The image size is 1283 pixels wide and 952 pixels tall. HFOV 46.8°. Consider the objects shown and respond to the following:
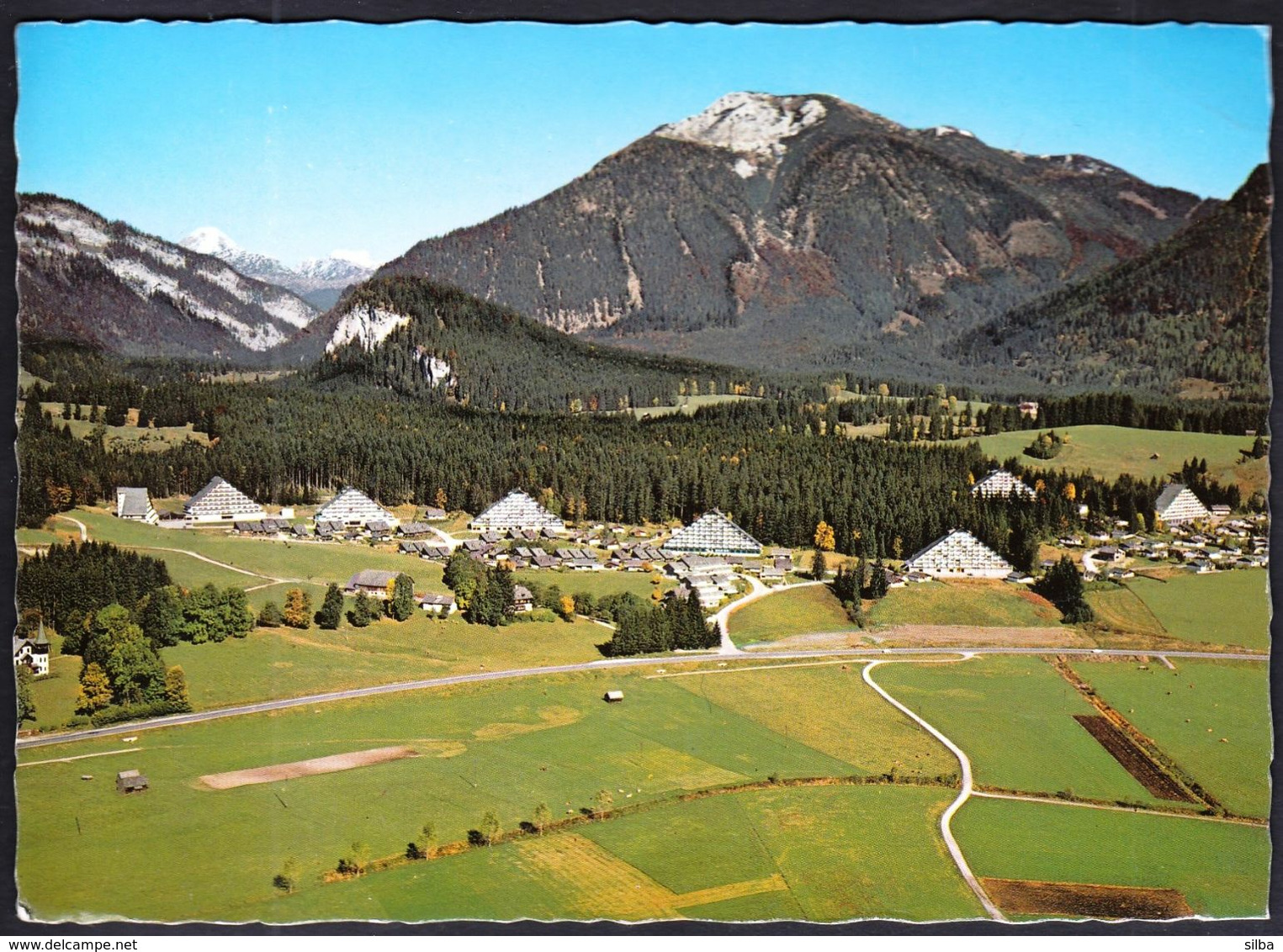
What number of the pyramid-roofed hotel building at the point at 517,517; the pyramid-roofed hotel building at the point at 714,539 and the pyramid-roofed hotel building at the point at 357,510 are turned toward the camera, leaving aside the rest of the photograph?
3

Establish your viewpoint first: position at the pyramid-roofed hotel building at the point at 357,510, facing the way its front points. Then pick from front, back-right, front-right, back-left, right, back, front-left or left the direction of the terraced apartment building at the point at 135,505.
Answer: front-right

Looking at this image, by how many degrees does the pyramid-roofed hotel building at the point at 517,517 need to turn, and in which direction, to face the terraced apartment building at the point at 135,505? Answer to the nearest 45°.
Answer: approximately 45° to its right

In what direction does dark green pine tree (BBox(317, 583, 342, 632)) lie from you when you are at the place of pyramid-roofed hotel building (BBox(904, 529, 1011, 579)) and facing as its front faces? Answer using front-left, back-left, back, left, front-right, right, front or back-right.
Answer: front-right

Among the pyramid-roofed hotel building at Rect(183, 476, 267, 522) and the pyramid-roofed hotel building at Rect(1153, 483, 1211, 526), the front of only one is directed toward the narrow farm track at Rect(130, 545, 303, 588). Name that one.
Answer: the pyramid-roofed hotel building at Rect(183, 476, 267, 522)

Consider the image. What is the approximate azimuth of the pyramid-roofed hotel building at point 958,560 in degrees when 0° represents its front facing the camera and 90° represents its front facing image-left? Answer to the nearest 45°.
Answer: approximately 0°

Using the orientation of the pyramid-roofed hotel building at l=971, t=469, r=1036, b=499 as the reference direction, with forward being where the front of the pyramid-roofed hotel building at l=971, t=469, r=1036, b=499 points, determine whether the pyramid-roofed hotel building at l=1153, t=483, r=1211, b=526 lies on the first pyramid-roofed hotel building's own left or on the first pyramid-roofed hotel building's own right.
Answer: on the first pyramid-roofed hotel building's own left

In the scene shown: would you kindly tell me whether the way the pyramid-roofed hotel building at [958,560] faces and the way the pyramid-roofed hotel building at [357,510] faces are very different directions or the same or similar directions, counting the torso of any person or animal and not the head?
same or similar directions

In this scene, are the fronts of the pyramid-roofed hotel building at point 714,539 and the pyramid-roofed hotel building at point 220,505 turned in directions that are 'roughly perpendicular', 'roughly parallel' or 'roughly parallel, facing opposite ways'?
roughly parallel

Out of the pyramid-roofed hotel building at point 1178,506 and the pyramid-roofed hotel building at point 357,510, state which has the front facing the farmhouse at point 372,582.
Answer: the pyramid-roofed hotel building at point 357,510

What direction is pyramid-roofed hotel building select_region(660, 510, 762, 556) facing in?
toward the camera

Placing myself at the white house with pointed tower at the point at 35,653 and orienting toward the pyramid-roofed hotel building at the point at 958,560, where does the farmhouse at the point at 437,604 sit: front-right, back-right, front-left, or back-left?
front-left

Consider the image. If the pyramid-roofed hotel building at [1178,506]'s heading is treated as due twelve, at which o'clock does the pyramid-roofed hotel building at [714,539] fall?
the pyramid-roofed hotel building at [714,539] is roughly at 4 o'clock from the pyramid-roofed hotel building at [1178,506].

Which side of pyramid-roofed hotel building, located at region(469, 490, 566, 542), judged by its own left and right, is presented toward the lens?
front
